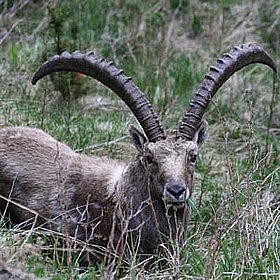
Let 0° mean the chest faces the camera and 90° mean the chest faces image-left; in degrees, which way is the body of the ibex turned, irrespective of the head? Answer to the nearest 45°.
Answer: approximately 315°
